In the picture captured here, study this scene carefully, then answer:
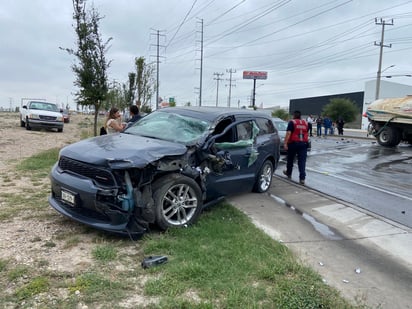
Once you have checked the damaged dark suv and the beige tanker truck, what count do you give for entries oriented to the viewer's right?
1

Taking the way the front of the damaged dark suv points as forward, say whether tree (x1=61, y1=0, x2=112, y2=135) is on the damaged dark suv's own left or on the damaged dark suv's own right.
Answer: on the damaged dark suv's own right

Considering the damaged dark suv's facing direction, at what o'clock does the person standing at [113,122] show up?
The person standing is roughly at 4 o'clock from the damaged dark suv.

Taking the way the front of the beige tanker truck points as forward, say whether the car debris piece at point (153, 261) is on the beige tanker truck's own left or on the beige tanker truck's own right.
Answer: on the beige tanker truck's own right

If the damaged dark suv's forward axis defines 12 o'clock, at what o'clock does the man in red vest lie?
The man in red vest is roughly at 6 o'clock from the damaged dark suv.

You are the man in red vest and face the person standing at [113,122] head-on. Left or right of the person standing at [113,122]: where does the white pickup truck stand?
right

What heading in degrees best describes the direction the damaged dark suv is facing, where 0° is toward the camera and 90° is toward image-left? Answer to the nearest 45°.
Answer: approximately 45°

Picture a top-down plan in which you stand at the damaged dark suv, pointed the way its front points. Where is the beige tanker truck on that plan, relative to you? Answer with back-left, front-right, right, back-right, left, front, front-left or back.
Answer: back

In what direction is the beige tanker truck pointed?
to the viewer's right

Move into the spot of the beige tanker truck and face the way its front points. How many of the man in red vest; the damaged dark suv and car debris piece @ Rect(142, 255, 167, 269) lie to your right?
3
